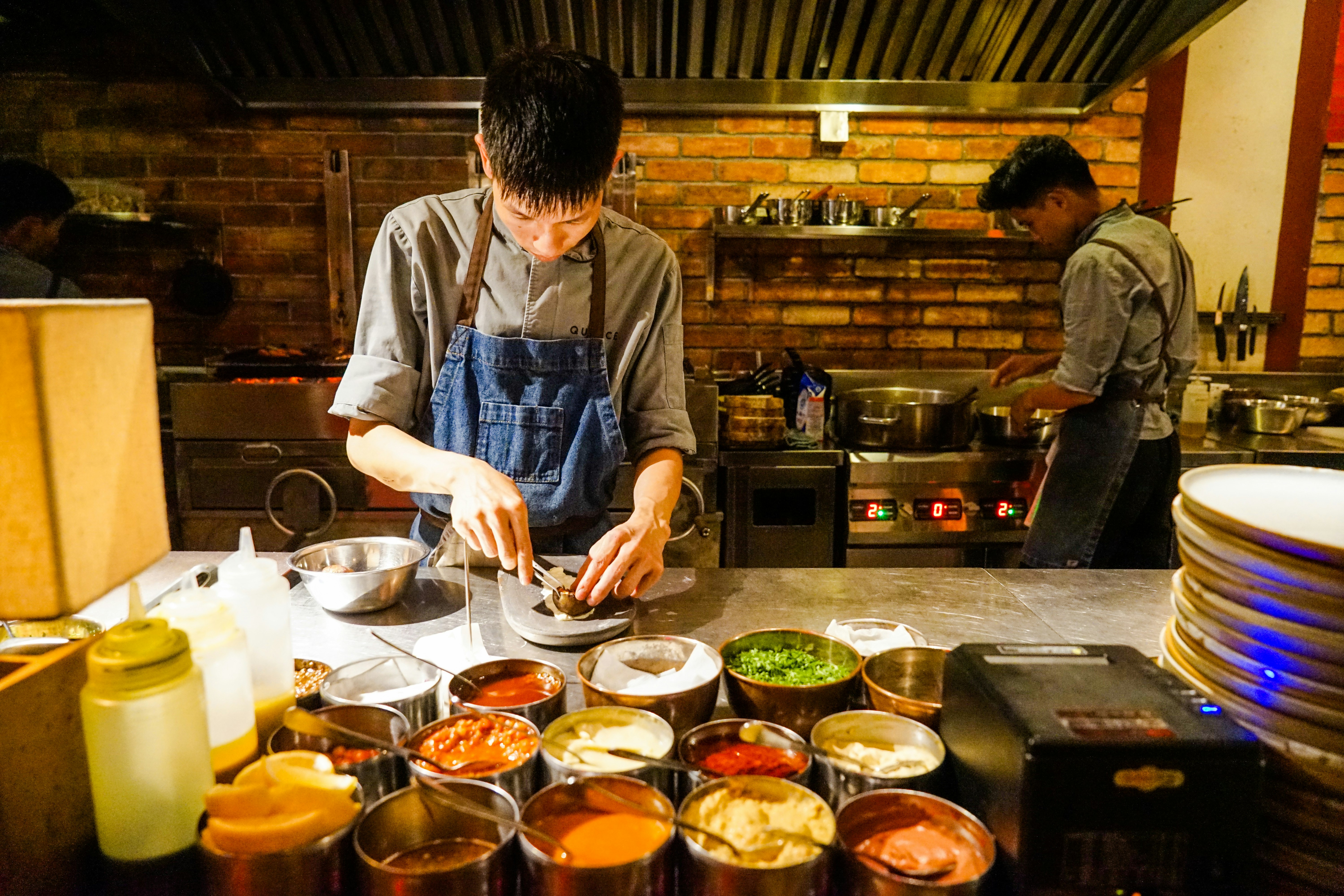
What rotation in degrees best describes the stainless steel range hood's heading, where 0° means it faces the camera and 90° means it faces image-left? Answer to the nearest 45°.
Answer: approximately 0°

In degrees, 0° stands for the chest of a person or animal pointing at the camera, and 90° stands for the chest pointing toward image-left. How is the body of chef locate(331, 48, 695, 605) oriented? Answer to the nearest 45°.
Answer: approximately 0°

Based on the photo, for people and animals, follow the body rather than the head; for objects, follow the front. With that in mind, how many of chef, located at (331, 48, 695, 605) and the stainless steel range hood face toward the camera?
2

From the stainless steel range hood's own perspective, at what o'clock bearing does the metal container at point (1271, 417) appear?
The metal container is roughly at 9 o'clock from the stainless steel range hood.

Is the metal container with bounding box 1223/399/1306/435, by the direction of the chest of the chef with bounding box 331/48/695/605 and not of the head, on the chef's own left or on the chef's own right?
on the chef's own left

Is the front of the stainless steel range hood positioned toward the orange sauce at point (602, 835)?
yes

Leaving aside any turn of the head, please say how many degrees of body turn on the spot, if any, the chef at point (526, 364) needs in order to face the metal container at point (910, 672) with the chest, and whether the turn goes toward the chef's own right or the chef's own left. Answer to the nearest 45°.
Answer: approximately 45° to the chef's own left

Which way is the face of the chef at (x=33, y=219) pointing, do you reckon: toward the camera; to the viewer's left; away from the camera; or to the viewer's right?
to the viewer's right

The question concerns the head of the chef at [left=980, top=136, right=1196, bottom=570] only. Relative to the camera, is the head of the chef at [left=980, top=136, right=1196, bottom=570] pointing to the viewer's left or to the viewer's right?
to the viewer's left

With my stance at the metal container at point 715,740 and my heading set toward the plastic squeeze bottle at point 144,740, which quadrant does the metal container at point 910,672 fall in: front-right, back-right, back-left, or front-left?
back-right

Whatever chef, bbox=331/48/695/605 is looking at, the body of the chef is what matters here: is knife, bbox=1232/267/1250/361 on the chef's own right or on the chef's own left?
on the chef's own left
